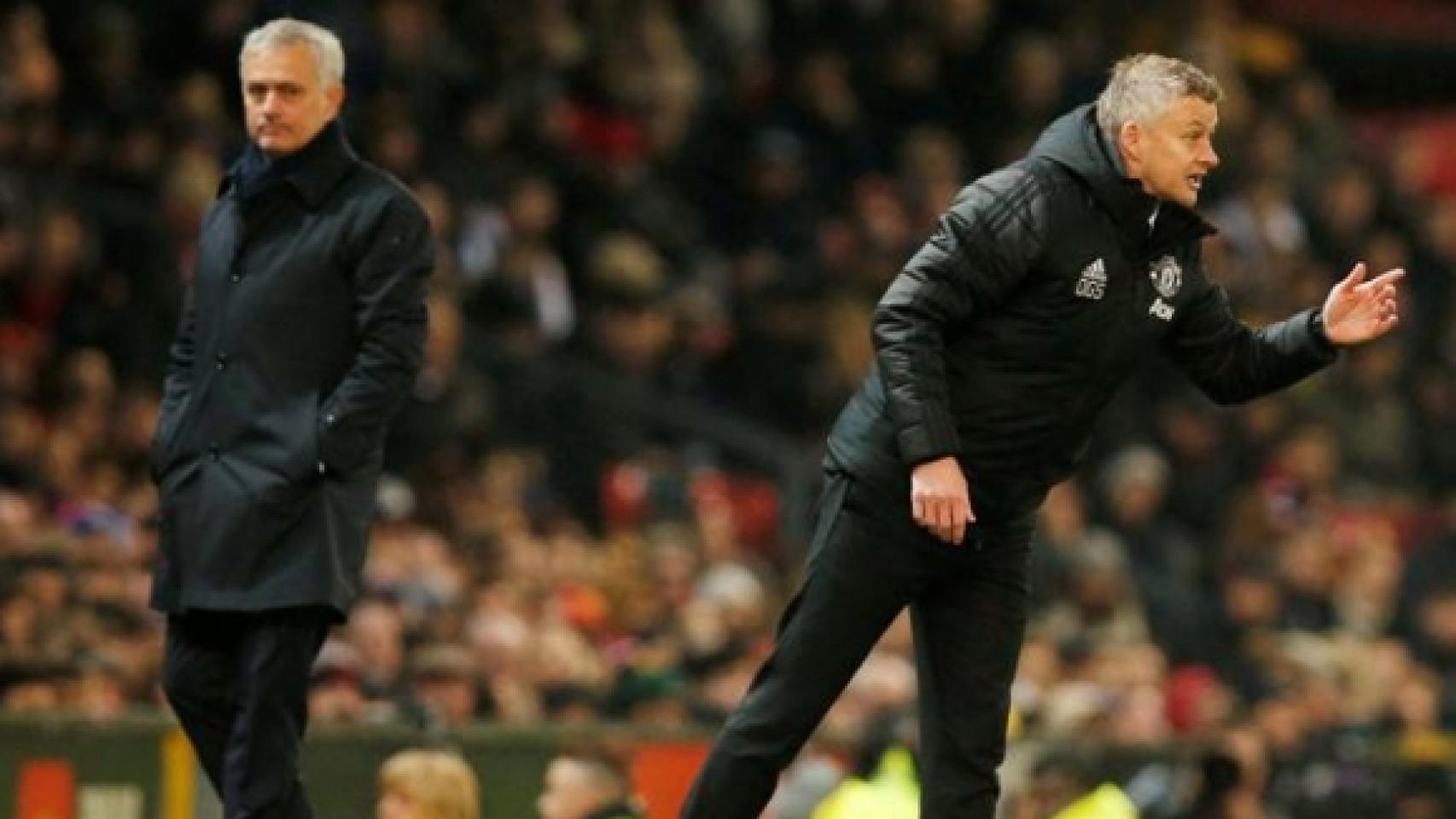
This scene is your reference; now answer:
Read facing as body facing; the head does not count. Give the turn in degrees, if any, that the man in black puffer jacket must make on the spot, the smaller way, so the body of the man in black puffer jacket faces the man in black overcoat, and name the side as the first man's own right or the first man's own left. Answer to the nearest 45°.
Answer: approximately 135° to the first man's own right

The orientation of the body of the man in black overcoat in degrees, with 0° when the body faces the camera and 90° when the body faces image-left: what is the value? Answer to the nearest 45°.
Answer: approximately 45°

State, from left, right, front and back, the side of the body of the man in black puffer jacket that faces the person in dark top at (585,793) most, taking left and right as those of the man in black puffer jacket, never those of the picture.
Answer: back

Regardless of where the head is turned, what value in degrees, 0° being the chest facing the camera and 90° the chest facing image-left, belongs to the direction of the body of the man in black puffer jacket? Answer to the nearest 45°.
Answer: approximately 315°

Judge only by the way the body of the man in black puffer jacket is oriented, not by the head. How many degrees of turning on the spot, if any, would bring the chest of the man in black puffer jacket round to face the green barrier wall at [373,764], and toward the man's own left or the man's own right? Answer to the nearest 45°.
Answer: approximately 180°
